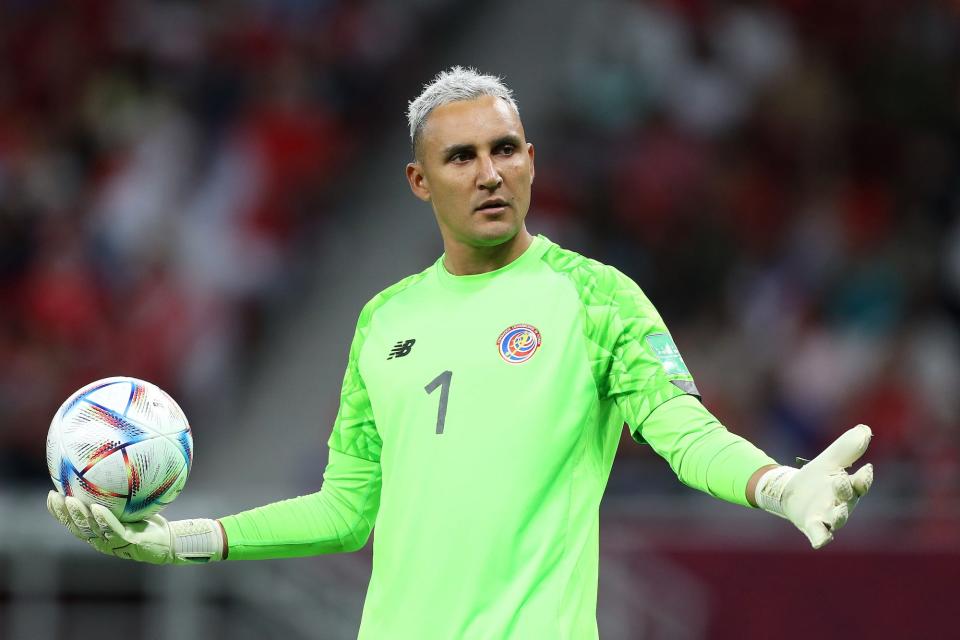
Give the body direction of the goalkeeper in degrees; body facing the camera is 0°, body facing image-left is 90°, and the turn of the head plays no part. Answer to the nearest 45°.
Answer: approximately 45°
